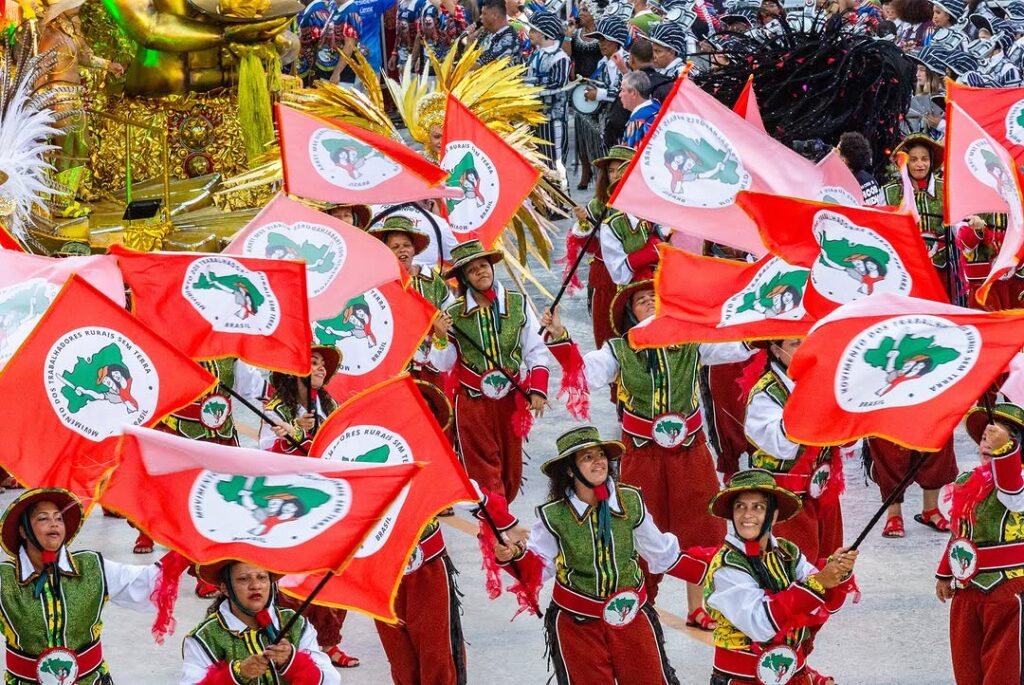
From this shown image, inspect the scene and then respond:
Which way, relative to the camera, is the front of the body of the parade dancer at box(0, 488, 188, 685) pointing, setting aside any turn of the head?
toward the camera

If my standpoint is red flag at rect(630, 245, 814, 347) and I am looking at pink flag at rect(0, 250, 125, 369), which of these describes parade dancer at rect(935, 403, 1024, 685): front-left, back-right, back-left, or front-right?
back-left

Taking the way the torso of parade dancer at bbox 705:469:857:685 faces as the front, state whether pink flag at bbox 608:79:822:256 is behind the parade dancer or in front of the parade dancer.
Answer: behind

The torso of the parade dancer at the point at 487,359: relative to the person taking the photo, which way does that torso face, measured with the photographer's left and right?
facing the viewer

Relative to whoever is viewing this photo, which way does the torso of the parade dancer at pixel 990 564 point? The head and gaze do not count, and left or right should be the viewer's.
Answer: facing the viewer and to the left of the viewer

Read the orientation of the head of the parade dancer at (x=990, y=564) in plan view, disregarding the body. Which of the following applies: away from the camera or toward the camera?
toward the camera

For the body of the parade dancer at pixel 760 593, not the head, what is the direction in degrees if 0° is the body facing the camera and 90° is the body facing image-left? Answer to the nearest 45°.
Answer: approximately 315°

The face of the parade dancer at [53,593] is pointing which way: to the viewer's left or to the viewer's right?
to the viewer's right

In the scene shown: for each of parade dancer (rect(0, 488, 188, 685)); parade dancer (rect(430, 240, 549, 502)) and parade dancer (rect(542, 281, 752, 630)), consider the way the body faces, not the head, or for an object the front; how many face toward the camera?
3

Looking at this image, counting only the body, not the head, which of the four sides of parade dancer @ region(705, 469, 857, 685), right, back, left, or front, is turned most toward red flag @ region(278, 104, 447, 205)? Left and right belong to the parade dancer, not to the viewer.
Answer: back

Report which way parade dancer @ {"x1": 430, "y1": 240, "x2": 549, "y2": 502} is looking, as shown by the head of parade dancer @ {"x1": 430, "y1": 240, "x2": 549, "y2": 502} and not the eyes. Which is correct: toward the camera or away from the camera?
toward the camera

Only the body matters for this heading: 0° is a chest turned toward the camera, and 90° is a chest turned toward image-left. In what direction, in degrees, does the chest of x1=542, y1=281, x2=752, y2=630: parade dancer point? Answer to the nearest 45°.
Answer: approximately 0°
